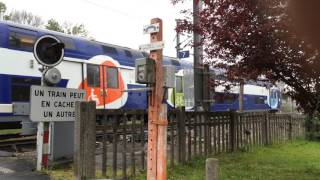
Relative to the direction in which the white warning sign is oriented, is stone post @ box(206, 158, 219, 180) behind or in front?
in front

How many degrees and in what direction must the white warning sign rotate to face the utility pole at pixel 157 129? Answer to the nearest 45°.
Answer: approximately 45° to its left

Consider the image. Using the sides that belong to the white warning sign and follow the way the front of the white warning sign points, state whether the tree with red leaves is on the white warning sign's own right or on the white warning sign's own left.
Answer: on the white warning sign's own left

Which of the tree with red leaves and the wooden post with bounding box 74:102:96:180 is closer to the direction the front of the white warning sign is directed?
the wooden post

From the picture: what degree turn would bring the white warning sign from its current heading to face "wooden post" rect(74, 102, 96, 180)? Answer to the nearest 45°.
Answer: approximately 45° to its left

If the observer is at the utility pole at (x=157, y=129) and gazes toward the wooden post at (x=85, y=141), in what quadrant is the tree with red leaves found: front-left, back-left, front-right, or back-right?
back-right

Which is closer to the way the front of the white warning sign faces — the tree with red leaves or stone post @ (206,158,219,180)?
the stone post

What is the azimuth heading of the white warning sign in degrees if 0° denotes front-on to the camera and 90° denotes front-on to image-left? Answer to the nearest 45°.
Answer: approximately 0°
